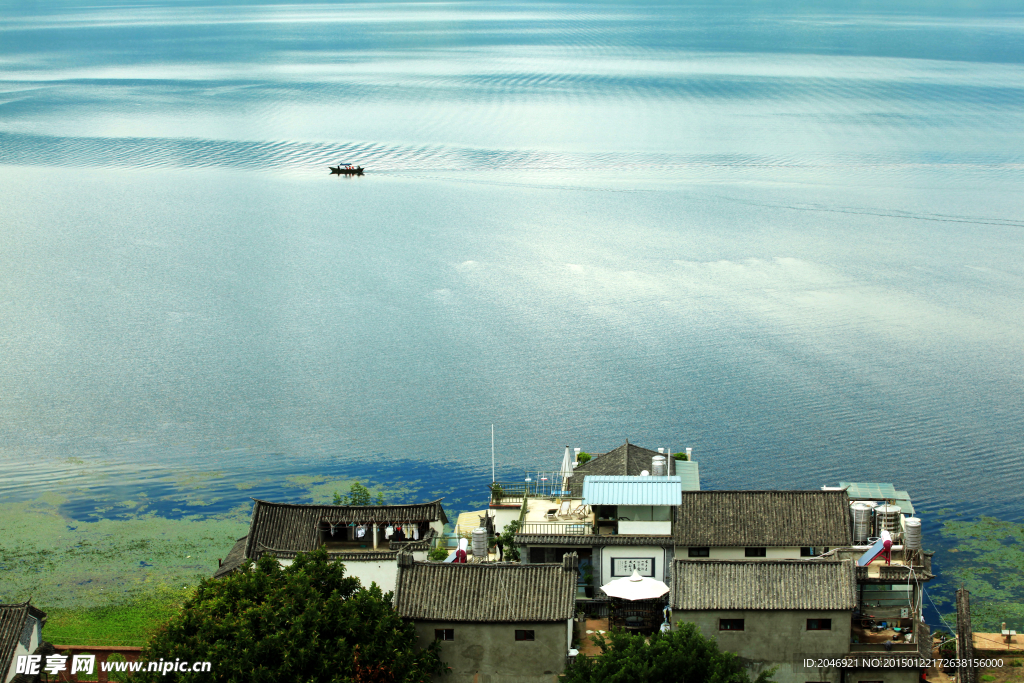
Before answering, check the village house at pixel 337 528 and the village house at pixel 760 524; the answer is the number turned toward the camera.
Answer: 2

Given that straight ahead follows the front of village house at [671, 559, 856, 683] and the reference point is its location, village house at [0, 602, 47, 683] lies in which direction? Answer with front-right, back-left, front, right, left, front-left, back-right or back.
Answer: left

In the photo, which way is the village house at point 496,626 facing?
away from the camera

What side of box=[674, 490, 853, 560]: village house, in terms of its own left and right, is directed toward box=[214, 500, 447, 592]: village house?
right

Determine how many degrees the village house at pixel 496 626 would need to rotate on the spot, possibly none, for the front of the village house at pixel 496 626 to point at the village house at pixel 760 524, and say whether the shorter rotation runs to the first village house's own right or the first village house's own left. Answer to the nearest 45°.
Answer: approximately 45° to the first village house's own right
